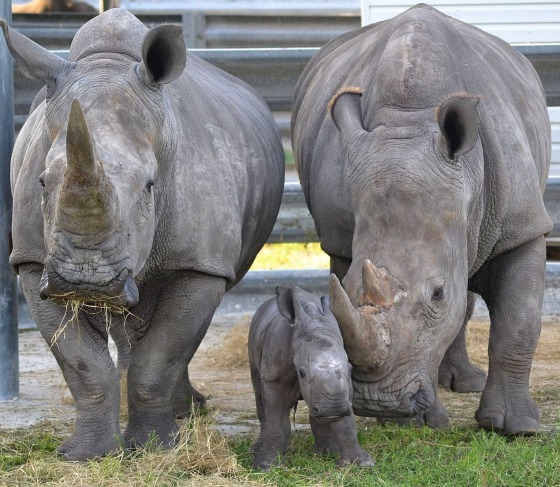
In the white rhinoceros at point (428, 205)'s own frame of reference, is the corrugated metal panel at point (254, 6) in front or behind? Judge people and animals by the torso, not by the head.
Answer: behind

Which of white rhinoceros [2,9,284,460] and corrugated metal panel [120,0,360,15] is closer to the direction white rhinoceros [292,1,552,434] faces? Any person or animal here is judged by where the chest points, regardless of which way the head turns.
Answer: the white rhinoceros

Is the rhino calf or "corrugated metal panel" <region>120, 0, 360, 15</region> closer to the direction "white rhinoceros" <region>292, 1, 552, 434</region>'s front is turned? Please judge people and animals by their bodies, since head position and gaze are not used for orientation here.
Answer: the rhino calf

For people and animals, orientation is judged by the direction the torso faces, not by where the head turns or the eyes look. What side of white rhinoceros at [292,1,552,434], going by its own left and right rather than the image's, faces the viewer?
front

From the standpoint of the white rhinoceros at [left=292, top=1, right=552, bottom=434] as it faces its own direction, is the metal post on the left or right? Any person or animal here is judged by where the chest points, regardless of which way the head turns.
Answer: on its right

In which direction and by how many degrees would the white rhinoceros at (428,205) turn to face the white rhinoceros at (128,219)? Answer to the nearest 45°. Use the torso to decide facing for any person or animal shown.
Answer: approximately 90° to its right

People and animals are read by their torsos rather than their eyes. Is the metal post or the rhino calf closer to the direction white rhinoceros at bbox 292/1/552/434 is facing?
the rhino calf

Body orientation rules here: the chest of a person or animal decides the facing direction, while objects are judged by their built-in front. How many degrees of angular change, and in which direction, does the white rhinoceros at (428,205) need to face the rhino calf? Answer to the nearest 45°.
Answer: approximately 45° to its right

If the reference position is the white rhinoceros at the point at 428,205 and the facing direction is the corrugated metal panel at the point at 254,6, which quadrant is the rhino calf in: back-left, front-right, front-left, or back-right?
back-left
